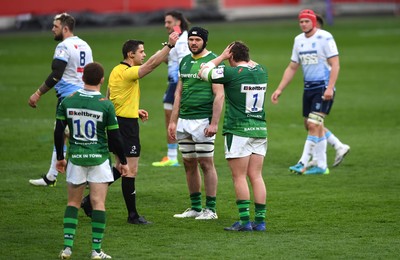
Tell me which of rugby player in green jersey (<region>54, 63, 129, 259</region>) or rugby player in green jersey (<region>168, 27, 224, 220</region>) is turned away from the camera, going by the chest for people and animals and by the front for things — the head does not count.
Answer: rugby player in green jersey (<region>54, 63, 129, 259</region>)

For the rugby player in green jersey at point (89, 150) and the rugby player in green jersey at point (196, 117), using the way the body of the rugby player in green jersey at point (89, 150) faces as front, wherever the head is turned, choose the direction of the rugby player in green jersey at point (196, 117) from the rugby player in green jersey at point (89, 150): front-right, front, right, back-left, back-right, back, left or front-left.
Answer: front-right

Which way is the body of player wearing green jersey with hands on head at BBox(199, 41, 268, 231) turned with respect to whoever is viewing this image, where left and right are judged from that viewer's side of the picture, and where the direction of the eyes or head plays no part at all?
facing away from the viewer and to the left of the viewer

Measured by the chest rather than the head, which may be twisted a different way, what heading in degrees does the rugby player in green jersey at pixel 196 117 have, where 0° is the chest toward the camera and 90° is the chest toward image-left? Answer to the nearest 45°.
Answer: approximately 45°

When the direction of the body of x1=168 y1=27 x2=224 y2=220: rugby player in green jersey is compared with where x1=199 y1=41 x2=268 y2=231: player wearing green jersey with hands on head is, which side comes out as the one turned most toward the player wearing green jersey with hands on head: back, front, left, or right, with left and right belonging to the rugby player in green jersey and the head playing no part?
left

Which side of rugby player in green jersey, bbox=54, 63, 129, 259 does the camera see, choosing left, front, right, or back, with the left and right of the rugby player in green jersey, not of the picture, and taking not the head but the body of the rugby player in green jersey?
back

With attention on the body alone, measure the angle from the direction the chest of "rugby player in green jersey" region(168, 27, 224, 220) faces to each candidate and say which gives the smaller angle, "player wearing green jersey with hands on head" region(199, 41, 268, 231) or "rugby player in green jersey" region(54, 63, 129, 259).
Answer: the rugby player in green jersey

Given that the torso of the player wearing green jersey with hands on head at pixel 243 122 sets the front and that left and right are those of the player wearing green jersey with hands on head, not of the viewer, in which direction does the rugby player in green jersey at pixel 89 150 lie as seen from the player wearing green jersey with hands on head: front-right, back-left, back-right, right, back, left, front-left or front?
left

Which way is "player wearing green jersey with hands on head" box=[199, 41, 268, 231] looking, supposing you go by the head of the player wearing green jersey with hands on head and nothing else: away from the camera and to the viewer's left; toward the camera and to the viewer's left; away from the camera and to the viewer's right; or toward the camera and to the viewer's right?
away from the camera and to the viewer's left

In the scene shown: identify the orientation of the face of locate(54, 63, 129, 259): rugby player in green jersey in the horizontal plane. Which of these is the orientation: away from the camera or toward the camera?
away from the camera

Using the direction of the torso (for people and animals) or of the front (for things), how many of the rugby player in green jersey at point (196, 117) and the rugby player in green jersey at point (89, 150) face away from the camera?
1
